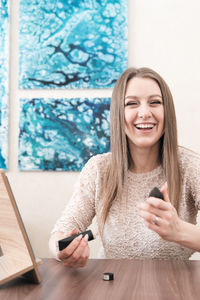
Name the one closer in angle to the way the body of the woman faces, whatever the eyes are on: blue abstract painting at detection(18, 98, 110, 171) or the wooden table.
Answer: the wooden table

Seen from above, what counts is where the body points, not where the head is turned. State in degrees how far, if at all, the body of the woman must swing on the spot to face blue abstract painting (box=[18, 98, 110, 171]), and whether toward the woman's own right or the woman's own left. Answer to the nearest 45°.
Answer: approximately 135° to the woman's own right

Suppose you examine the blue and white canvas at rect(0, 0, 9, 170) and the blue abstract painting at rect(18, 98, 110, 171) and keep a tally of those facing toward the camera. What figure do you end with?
2

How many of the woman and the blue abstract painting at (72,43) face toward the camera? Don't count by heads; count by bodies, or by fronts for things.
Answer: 2

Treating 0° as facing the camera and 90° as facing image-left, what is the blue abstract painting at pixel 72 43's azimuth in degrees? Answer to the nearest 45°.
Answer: approximately 0°
